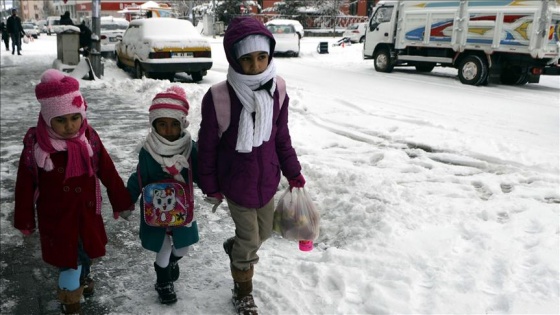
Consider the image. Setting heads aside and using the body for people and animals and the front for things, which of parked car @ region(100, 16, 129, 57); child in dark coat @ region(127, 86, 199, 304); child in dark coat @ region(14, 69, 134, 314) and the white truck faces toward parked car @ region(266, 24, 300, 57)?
the white truck

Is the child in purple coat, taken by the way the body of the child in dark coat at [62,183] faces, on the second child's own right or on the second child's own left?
on the second child's own left

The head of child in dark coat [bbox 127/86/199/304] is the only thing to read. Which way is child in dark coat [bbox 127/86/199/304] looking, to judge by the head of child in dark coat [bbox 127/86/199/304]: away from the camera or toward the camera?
toward the camera

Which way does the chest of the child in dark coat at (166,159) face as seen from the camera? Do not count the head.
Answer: toward the camera

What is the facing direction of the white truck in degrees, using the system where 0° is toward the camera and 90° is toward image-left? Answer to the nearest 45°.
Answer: approximately 135°

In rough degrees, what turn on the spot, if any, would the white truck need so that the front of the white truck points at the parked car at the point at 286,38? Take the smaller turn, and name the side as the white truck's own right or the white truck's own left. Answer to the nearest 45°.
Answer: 0° — it already faces it

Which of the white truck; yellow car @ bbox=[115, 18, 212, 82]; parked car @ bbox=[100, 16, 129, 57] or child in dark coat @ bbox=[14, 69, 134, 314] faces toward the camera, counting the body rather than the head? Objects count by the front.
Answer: the child in dark coat

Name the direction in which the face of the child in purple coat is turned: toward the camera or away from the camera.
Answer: toward the camera

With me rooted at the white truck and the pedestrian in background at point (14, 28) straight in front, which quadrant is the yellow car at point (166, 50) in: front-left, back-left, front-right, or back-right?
front-left

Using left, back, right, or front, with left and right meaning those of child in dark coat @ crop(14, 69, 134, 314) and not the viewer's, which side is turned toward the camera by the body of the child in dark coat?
front

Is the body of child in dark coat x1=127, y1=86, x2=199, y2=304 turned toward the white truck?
no
